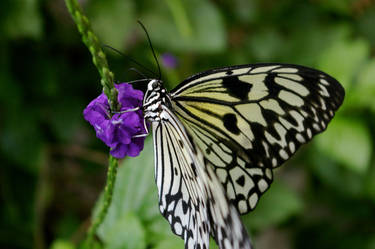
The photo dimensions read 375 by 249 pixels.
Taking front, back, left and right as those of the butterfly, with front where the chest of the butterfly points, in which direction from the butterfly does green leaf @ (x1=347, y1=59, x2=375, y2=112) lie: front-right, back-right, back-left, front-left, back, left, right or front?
back-right

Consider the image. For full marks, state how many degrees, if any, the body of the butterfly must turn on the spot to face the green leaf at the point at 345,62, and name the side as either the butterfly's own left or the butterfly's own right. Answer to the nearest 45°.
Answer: approximately 135° to the butterfly's own right

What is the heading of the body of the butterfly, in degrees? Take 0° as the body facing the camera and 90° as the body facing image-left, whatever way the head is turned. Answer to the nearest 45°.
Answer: approximately 90°

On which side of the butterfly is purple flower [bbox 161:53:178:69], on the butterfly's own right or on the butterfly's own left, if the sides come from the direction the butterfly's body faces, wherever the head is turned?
on the butterfly's own right
